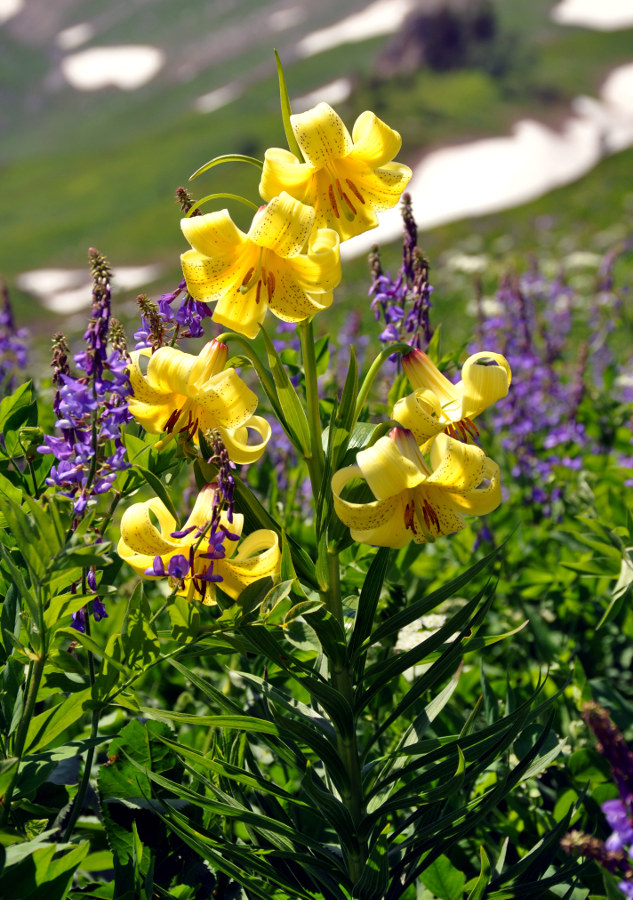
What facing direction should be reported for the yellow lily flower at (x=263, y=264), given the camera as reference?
facing the viewer

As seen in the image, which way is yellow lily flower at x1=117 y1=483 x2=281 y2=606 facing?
toward the camera

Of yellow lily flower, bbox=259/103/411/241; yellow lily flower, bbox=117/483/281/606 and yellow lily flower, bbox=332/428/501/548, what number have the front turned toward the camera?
3

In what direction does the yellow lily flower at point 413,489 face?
toward the camera

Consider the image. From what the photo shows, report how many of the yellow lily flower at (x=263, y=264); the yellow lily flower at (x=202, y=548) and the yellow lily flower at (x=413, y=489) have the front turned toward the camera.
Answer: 3

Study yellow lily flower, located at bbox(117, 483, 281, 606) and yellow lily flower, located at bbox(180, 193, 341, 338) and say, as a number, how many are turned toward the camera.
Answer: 2

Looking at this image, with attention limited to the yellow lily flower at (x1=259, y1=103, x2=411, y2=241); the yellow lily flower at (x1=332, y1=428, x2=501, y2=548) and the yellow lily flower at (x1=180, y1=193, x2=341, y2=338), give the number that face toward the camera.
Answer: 3

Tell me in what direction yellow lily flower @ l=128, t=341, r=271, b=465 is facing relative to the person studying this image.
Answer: facing the viewer and to the left of the viewer
